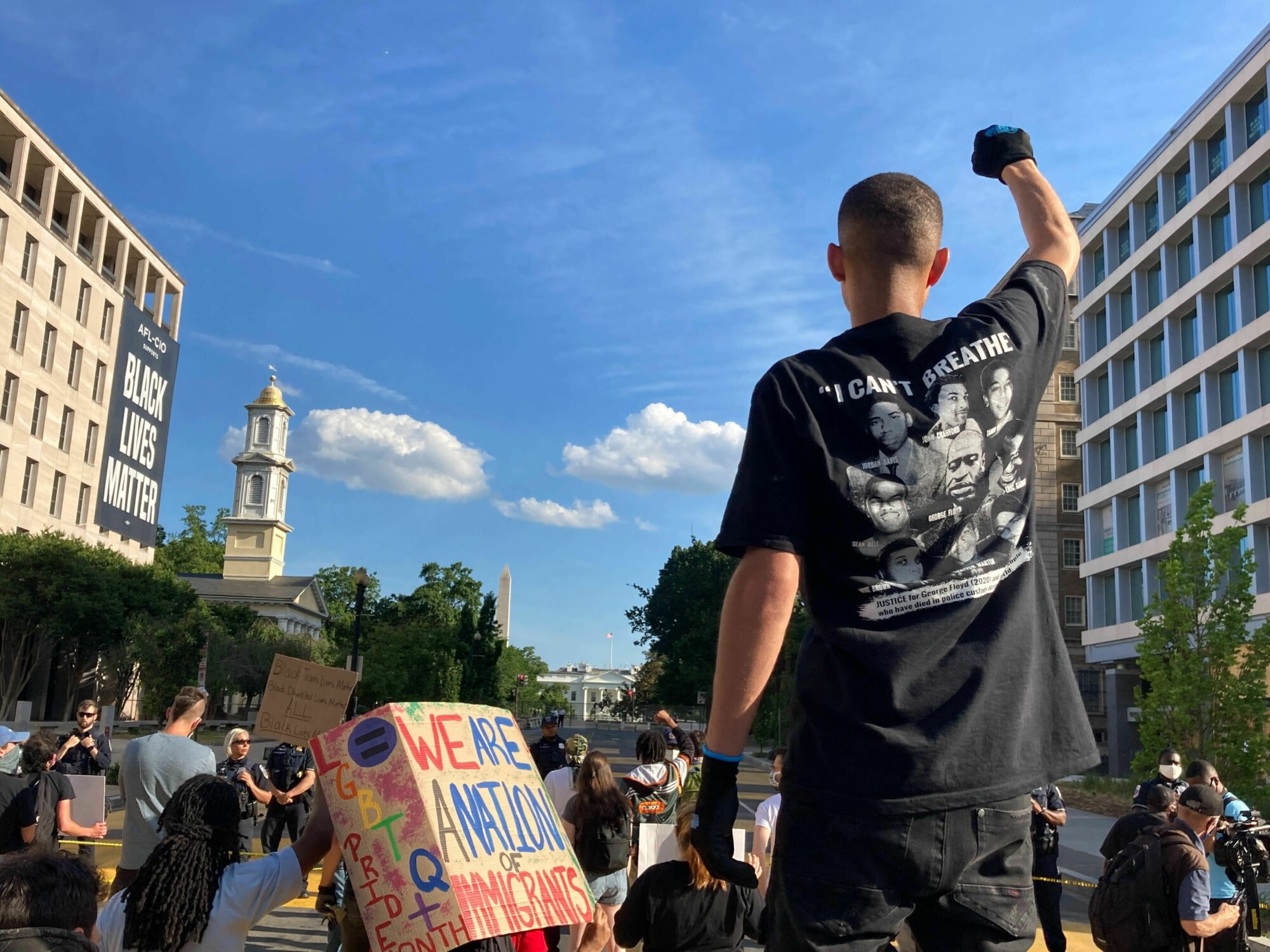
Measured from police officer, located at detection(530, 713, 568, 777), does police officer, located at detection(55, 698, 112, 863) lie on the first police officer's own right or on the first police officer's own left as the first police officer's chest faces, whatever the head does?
on the first police officer's own right

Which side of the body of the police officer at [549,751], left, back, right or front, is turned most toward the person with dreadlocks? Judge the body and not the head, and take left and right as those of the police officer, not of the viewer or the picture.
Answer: front

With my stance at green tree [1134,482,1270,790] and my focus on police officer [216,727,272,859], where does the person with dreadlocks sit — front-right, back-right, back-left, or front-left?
front-left

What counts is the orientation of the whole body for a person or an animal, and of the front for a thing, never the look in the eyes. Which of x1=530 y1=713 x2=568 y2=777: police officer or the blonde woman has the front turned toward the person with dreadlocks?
the police officer

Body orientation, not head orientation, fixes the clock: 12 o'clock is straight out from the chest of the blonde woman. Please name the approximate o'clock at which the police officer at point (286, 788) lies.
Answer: The police officer is roughly at 11 o'clock from the blonde woman.

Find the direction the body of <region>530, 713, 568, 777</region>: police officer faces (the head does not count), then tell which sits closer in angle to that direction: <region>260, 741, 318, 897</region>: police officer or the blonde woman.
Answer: the blonde woman

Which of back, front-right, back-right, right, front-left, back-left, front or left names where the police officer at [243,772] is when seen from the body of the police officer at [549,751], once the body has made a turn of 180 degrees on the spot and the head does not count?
back-left

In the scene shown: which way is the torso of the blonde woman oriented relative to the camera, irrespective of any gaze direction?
away from the camera

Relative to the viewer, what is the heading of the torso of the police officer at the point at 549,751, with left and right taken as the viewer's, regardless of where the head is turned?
facing the viewer

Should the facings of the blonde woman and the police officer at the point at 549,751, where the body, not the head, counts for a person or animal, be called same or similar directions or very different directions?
very different directions

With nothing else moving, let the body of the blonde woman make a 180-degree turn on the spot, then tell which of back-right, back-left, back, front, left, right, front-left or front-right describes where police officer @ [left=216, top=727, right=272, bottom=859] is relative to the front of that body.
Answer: back-right
